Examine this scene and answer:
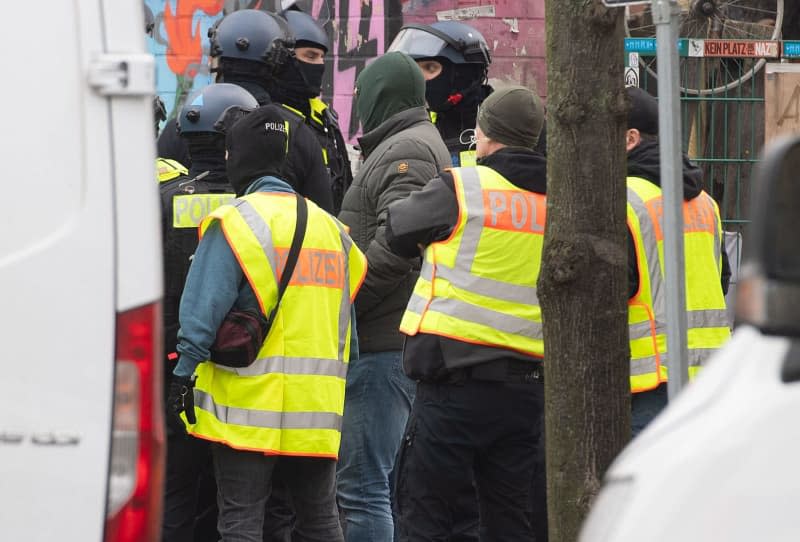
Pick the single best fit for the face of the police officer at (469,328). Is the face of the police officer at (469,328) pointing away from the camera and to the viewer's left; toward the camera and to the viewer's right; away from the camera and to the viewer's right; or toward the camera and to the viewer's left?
away from the camera and to the viewer's left

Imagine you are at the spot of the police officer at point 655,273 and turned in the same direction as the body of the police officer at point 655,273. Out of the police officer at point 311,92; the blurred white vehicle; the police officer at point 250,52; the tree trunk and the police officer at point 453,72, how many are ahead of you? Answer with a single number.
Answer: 3

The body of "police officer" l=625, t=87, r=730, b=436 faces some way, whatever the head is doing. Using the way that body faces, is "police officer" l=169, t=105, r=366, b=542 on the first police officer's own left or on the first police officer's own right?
on the first police officer's own left

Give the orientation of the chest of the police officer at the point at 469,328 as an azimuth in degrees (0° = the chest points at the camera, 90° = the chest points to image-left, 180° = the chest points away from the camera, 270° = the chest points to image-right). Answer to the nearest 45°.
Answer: approximately 135°

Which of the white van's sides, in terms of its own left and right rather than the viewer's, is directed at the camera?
back

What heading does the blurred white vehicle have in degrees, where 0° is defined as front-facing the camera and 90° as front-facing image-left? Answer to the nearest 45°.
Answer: approximately 45°

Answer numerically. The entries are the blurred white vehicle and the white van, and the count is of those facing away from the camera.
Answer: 1

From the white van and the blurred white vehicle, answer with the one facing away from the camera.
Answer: the white van

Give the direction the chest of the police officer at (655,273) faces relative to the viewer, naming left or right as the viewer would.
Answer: facing away from the viewer and to the left of the viewer

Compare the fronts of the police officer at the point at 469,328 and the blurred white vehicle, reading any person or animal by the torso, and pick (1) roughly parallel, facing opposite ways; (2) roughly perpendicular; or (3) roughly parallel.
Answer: roughly perpendicular
